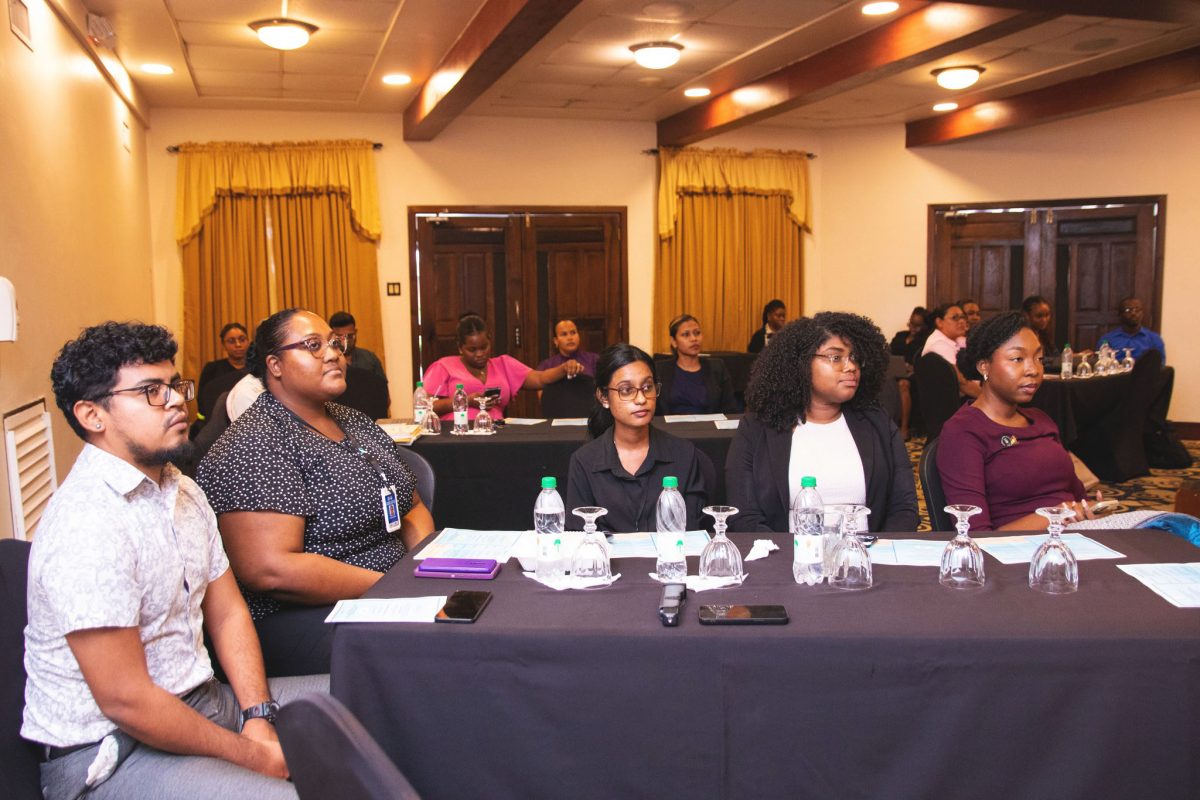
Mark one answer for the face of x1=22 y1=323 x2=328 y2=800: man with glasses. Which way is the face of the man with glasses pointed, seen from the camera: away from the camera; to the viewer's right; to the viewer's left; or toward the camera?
to the viewer's right

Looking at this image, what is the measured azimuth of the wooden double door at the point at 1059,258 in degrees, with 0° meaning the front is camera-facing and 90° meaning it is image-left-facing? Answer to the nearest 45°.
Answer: approximately 0°

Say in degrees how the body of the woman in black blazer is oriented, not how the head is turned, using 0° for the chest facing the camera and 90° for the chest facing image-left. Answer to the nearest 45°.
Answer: approximately 0°

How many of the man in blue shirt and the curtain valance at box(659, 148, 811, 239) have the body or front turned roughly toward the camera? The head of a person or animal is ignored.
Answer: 2

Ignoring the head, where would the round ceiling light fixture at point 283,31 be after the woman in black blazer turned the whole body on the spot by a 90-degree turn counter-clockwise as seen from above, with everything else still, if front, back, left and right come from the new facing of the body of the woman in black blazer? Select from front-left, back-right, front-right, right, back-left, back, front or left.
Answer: back-left

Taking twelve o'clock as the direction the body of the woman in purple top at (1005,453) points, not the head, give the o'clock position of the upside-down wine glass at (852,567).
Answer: The upside-down wine glass is roughly at 2 o'clock from the woman in purple top.

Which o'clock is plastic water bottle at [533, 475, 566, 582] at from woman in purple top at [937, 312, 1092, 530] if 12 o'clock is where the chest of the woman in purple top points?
The plastic water bottle is roughly at 3 o'clock from the woman in purple top.

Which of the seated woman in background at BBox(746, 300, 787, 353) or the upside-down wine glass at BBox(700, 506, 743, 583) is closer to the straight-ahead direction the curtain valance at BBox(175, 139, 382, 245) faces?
the upside-down wine glass

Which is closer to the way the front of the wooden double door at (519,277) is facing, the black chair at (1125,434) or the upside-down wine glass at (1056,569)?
the upside-down wine glass
